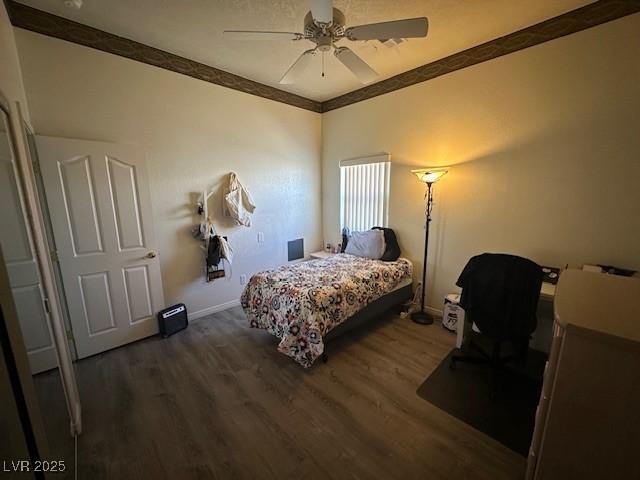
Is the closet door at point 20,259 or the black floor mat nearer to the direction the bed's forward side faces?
the closet door

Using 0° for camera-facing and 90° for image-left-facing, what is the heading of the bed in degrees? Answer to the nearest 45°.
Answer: approximately 45°

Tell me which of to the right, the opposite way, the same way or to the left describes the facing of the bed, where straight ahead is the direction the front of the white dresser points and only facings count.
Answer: to the left

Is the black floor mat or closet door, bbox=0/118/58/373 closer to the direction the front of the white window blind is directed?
the closet door

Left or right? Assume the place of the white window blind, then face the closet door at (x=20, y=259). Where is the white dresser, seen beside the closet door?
left

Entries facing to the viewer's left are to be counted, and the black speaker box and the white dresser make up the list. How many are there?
1

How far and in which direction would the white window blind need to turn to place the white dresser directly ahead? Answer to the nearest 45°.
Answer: approximately 45° to its left

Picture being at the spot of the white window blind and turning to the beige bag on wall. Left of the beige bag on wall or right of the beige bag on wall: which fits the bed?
left

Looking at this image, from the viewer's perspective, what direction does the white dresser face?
to the viewer's left
